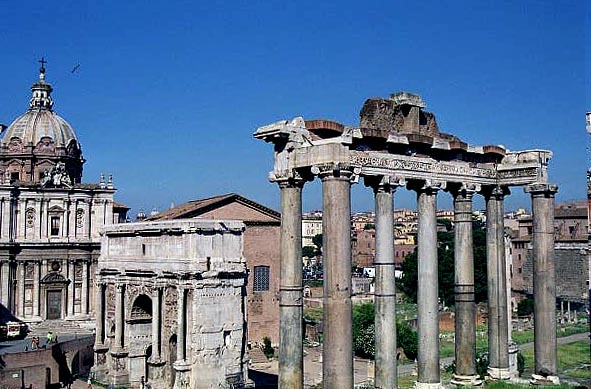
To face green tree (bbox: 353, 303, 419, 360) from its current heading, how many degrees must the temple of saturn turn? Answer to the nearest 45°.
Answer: approximately 45° to its right

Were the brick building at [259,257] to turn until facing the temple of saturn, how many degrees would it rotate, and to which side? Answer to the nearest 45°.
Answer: approximately 45° to its right

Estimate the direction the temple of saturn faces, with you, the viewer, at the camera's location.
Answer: facing away from the viewer and to the left of the viewer

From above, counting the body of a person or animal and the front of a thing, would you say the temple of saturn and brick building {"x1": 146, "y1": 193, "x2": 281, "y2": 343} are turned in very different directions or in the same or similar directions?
very different directions

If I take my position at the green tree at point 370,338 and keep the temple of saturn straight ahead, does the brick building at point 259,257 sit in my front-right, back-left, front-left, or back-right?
back-right

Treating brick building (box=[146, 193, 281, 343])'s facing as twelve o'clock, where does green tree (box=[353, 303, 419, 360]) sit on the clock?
The green tree is roughly at 12 o'clock from the brick building.

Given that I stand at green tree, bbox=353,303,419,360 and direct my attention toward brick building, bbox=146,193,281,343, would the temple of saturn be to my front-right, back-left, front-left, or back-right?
back-left
